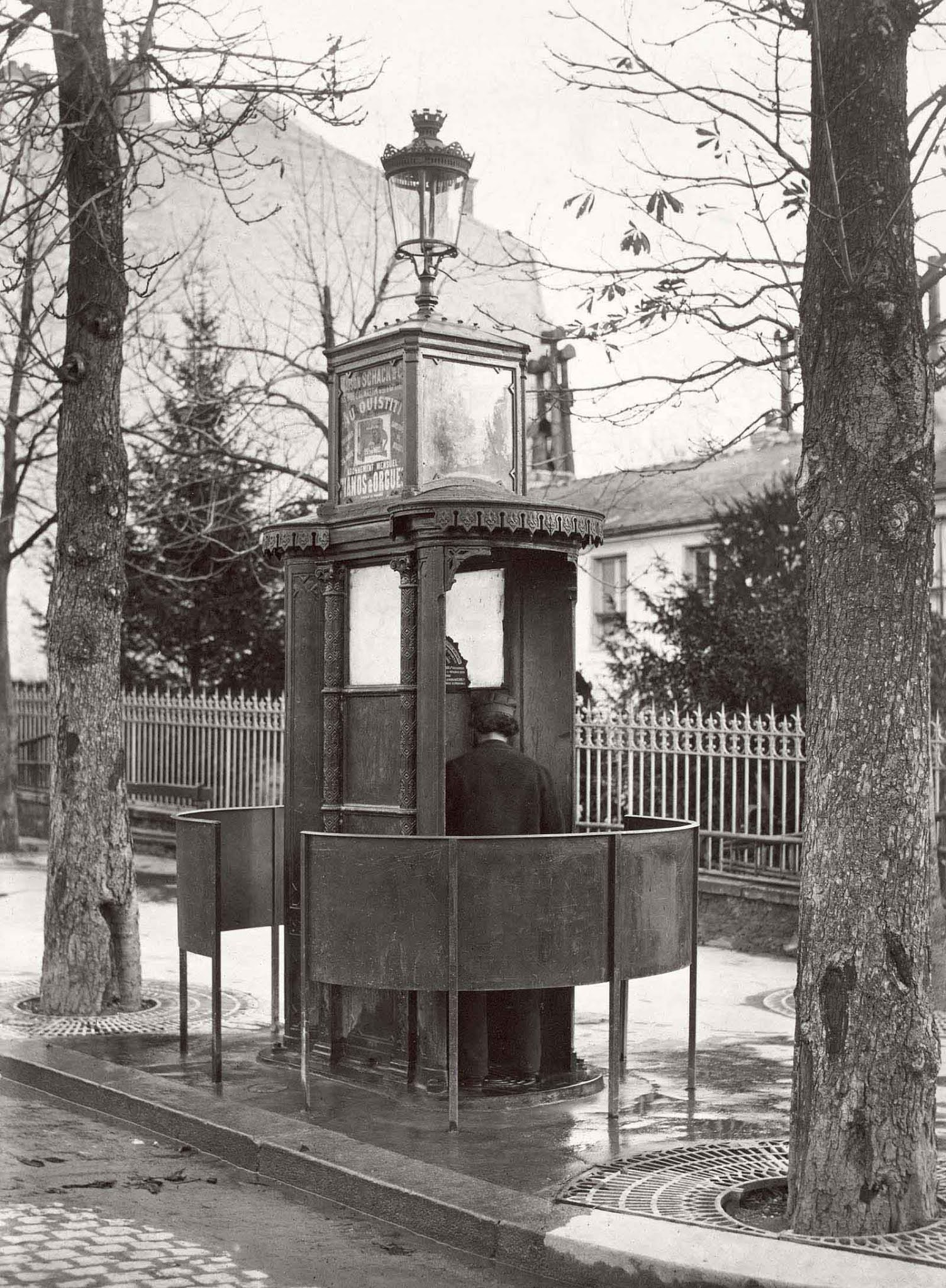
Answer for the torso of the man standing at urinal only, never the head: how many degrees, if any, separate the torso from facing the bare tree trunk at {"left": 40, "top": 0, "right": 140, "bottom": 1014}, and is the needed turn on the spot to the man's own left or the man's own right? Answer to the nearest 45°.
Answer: approximately 45° to the man's own left

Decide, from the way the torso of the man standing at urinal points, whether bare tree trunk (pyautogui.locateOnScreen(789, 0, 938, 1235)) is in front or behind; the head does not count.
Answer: behind

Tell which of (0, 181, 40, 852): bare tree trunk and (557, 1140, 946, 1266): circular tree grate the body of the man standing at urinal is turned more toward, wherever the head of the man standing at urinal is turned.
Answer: the bare tree trunk

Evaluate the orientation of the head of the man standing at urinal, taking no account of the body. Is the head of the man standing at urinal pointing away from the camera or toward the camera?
away from the camera

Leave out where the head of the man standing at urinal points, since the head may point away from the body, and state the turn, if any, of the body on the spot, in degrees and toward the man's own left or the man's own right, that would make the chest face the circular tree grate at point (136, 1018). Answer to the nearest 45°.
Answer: approximately 45° to the man's own left

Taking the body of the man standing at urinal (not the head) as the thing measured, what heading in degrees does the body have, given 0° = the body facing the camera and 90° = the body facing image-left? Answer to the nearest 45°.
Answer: approximately 180°

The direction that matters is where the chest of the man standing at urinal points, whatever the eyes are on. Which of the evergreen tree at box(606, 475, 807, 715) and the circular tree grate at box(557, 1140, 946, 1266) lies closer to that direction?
the evergreen tree
